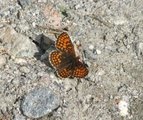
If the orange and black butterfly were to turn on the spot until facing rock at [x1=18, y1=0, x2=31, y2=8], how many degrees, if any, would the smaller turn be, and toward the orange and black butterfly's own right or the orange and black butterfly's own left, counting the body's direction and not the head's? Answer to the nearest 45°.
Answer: approximately 90° to the orange and black butterfly's own left

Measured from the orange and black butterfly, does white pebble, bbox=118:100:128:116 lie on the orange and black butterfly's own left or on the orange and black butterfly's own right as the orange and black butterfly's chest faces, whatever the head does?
on the orange and black butterfly's own right

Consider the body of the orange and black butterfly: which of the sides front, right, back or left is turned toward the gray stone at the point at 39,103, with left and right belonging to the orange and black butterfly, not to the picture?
back

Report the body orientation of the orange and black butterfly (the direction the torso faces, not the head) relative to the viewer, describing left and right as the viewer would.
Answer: facing away from the viewer and to the right of the viewer

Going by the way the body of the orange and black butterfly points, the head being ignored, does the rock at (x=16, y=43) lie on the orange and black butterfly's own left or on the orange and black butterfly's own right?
on the orange and black butterfly's own left

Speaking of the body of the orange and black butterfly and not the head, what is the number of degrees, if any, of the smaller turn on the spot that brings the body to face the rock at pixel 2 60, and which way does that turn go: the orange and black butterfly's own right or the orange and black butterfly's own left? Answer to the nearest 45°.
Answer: approximately 135° to the orange and black butterfly's own left
